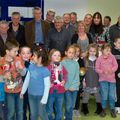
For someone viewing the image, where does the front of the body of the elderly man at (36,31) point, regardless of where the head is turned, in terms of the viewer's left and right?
facing the viewer

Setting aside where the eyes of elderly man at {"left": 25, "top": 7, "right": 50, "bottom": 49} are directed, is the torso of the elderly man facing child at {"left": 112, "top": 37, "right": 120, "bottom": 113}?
no

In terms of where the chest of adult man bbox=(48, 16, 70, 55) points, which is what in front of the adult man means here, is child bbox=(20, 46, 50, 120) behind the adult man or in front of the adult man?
in front

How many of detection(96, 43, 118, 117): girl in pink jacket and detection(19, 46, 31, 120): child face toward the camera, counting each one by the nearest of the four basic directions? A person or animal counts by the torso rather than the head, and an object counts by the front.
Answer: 2

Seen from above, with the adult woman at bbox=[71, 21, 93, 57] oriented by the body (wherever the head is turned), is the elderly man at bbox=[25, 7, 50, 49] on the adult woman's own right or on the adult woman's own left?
on the adult woman's own right

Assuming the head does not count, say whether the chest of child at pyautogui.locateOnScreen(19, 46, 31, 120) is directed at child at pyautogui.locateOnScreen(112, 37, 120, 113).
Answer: no

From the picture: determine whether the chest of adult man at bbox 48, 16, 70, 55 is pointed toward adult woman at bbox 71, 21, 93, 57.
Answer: no

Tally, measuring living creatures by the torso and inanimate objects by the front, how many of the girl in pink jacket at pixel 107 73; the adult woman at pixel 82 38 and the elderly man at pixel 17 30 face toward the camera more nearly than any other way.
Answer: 3

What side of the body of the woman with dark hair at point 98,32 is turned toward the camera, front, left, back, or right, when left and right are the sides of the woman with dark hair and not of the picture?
front

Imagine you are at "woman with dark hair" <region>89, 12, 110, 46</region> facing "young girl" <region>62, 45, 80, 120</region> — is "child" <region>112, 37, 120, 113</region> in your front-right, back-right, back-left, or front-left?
front-left

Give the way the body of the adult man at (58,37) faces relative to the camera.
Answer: toward the camera

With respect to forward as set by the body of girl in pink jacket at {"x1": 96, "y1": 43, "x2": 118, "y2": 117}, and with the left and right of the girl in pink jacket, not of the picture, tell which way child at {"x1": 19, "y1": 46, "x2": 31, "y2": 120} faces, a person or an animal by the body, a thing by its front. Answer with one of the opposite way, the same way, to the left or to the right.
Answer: the same way

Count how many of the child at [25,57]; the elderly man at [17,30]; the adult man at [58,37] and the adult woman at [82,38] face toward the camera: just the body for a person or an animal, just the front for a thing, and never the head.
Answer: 4

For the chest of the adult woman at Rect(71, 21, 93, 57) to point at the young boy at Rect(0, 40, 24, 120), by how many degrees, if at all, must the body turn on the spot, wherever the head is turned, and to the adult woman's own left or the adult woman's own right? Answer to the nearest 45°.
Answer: approximately 45° to the adult woman's own right

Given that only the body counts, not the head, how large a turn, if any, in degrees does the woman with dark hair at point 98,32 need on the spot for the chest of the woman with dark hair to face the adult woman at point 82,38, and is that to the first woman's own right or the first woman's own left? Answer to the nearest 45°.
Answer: approximately 45° to the first woman's own right
